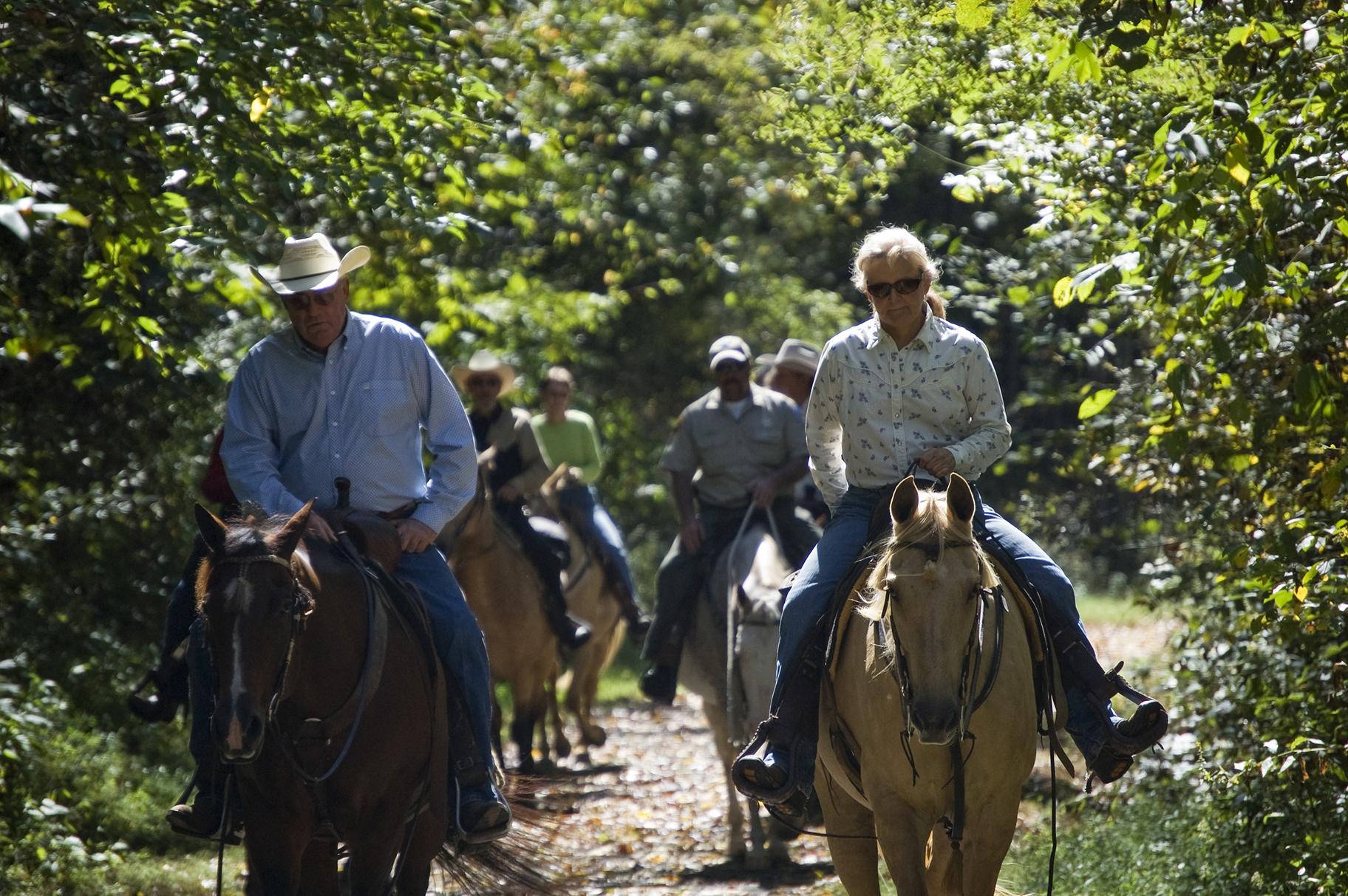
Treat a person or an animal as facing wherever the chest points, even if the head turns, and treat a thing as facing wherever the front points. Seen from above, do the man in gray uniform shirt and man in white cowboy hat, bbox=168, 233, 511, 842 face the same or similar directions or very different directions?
same or similar directions

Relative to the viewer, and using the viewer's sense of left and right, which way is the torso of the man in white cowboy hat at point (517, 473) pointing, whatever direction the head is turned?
facing the viewer

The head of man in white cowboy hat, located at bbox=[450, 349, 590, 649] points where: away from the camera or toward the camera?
toward the camera

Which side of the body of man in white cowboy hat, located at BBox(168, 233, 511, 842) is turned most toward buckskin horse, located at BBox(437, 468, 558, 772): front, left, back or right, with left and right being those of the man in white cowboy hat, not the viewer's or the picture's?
back

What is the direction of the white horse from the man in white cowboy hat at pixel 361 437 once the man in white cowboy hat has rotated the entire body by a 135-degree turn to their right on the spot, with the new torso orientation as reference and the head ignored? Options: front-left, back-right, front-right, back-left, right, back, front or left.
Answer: right

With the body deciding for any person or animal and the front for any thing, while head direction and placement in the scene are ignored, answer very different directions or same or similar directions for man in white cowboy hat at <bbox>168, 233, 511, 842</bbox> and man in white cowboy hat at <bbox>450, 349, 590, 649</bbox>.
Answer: same or similar directions

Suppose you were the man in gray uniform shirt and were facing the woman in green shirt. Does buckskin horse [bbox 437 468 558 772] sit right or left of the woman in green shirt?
left

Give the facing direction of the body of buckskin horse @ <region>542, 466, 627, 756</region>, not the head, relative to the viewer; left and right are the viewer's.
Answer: facing the viewer and to the left of the viewer

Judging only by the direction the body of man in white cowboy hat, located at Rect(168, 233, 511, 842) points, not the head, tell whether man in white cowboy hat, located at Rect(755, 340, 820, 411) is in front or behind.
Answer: behind

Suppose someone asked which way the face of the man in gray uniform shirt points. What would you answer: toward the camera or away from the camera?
toward the camera

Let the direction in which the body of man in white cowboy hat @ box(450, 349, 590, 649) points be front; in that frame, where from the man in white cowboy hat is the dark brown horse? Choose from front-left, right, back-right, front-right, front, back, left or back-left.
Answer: front

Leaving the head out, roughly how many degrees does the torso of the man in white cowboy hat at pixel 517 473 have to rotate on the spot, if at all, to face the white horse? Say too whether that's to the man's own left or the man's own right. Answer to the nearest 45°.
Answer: approximately 45° to the man's own left

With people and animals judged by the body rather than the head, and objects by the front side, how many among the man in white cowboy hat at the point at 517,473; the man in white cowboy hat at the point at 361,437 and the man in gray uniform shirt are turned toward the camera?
3

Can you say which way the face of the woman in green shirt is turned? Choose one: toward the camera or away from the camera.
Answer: toward the camera

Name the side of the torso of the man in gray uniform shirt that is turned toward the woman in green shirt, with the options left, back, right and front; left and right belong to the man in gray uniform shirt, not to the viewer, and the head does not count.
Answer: back

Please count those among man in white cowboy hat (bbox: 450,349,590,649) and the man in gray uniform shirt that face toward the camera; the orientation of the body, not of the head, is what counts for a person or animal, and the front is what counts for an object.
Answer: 2

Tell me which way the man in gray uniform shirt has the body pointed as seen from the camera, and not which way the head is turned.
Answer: toward the camera
